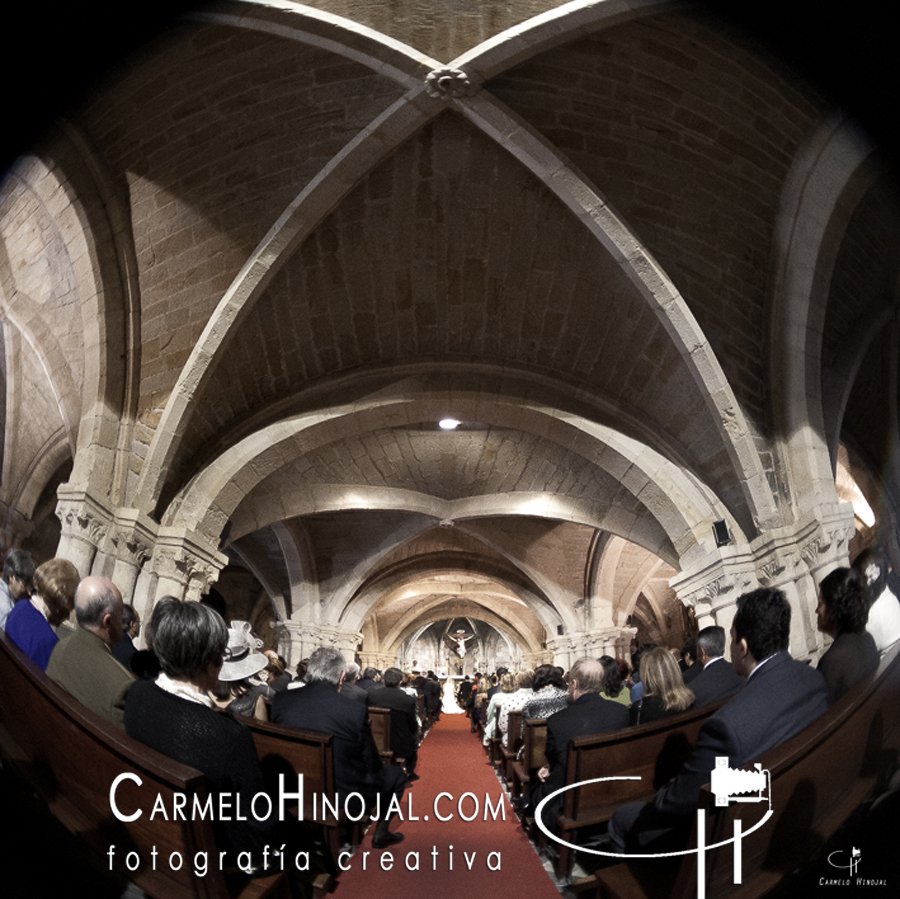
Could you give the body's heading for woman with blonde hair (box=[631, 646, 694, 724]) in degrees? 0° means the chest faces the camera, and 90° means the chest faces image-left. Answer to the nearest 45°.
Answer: approximately 135°

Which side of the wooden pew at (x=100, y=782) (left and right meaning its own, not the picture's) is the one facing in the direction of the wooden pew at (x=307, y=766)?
front

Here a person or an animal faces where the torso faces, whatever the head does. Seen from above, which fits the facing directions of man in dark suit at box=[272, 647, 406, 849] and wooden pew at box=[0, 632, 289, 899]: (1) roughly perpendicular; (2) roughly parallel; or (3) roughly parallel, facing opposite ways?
roughly parallel

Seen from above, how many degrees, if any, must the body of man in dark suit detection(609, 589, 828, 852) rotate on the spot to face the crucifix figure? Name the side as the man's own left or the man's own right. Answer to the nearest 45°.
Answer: approximately 45° to the man's own right

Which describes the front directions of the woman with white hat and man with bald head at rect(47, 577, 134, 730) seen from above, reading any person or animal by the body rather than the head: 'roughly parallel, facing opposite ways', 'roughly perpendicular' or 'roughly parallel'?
roughly parallel

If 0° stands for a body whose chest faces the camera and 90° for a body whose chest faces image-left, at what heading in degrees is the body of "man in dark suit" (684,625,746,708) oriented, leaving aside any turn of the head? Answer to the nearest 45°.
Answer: approximately 135°

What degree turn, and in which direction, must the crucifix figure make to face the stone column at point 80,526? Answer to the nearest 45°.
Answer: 0° — it already faces it

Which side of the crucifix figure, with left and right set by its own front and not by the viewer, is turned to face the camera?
front

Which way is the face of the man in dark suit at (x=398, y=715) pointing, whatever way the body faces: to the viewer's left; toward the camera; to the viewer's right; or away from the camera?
away from the camera

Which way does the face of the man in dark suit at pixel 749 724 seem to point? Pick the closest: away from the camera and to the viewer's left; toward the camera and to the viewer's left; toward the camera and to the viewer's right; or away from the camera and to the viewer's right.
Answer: away from the camera and to the viewer's left

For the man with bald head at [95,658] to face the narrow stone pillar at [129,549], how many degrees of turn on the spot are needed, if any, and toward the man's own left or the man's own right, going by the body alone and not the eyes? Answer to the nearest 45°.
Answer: approximately 45° to the man's own left

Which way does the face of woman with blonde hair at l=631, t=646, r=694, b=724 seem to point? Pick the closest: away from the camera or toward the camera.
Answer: away from the camera

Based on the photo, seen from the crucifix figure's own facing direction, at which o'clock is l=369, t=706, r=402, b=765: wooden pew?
The wooden pew is roughly at 12 o'clock from the crucifix figure.

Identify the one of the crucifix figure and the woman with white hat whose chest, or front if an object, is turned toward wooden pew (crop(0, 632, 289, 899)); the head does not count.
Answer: the crucifix figure
